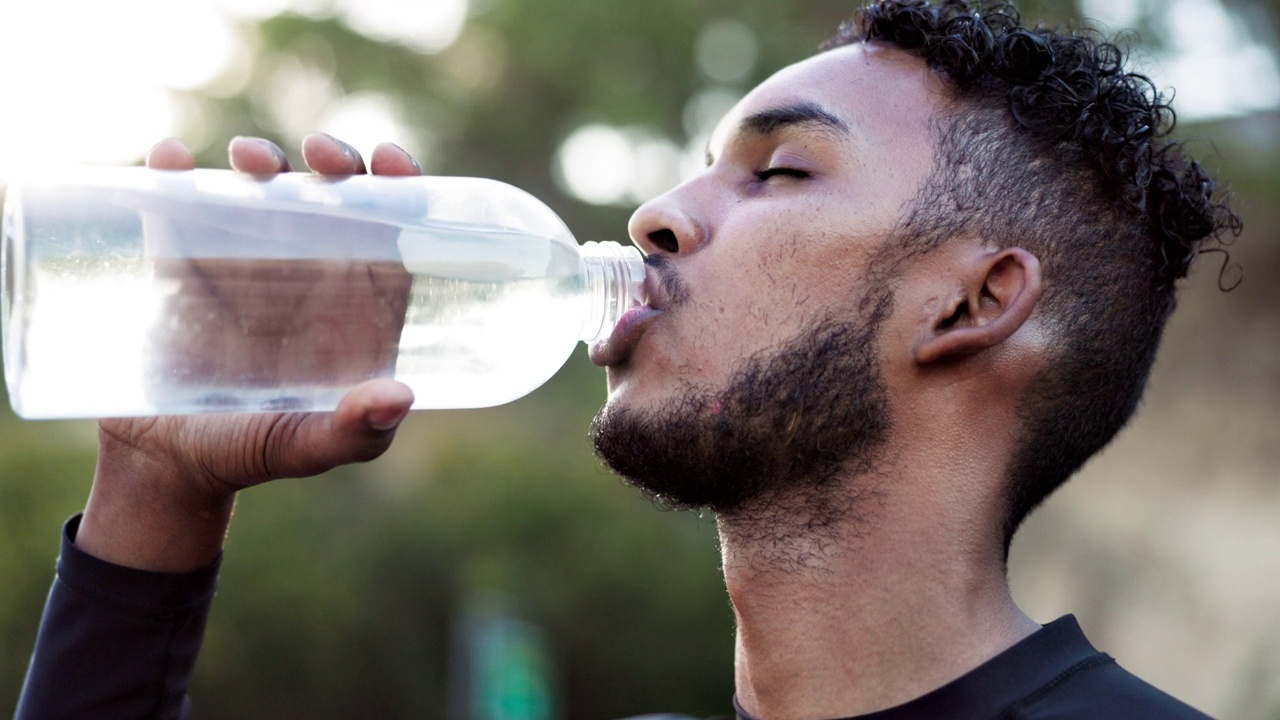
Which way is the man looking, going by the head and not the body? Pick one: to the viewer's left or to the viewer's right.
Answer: to the viewer's left

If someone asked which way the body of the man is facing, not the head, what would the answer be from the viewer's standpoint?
to the viewer's left
